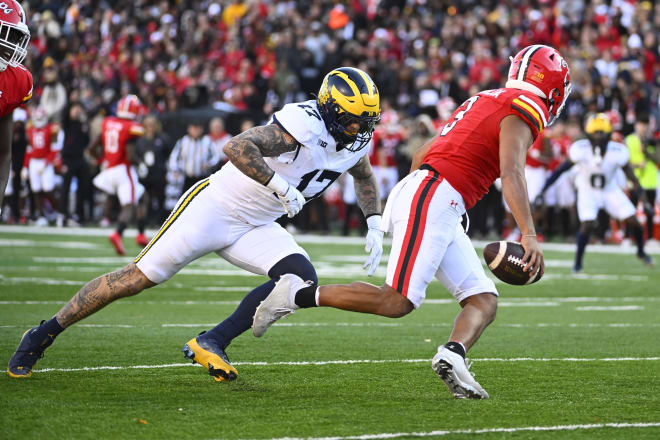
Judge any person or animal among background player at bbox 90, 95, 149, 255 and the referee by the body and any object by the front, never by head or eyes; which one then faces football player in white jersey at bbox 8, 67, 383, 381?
the referee

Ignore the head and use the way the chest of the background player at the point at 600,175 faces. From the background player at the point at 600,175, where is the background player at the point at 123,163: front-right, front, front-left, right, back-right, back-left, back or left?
right

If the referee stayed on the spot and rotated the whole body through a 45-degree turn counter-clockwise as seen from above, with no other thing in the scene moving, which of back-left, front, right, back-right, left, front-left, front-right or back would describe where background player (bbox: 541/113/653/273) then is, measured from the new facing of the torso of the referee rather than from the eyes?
front

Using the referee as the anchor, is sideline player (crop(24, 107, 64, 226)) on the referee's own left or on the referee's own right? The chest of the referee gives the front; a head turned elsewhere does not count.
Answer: on the referee's own right

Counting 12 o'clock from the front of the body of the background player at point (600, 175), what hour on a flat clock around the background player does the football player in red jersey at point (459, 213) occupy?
The football player in red jersey is roughly at 12 o'clock from the background player.

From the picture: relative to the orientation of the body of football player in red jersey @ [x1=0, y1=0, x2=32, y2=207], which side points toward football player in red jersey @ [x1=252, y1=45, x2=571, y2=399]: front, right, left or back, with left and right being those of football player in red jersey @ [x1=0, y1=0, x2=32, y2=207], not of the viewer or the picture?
front

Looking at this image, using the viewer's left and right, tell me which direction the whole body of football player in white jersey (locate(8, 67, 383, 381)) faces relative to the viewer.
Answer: facing the viewer and to the right of the viewer

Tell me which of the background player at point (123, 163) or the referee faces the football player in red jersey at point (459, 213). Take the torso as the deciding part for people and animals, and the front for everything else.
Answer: the referee

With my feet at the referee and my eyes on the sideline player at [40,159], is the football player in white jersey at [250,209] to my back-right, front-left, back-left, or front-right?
back-left

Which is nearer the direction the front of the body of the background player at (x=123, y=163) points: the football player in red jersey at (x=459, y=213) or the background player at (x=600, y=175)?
the background player

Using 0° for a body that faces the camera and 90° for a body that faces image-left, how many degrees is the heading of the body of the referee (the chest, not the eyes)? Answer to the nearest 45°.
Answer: approximately 0°

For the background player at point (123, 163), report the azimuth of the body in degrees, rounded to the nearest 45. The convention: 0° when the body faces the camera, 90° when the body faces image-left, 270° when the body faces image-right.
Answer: approximately 225°

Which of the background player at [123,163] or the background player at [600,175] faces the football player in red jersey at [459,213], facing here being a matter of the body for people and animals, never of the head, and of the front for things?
the background player at [600,175]

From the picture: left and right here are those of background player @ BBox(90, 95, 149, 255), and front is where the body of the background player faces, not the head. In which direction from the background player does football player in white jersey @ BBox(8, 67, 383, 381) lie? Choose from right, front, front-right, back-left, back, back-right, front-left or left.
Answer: back-right
